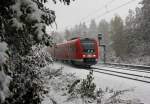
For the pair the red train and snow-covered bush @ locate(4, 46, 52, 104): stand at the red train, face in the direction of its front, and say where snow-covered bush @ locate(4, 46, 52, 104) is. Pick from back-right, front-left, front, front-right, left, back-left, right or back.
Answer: front-right
